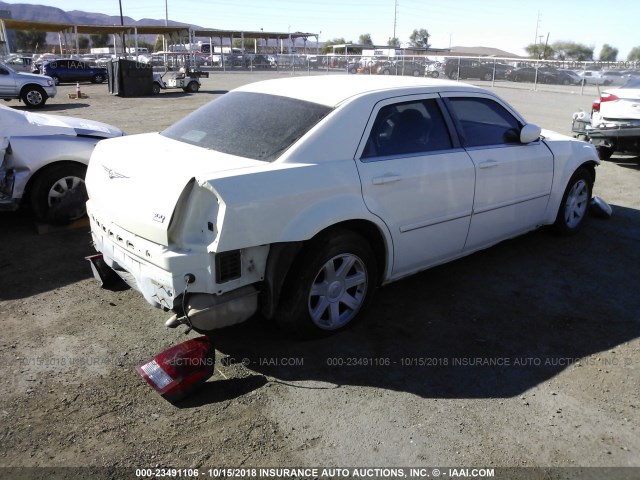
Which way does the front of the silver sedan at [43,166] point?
to the viewer's right

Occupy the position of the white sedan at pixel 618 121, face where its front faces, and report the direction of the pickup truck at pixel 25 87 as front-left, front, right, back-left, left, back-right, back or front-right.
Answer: left

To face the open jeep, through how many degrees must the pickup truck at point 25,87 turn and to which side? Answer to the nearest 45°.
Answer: approximately 45° to its left

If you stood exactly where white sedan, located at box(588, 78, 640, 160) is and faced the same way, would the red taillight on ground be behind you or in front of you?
behind

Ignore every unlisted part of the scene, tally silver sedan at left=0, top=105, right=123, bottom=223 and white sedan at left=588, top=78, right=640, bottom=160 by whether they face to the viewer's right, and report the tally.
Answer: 1

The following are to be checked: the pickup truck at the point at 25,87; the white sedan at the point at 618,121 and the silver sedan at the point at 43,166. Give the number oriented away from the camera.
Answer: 1

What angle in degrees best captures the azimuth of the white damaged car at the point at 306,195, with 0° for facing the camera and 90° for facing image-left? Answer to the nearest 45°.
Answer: approximately 225°

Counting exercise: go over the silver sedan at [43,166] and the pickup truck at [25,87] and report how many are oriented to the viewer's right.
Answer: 2

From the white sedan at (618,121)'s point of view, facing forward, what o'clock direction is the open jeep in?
The open jeep is roughly at 10 o'clock from the white sedan.

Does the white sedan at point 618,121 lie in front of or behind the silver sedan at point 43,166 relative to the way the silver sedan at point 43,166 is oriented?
in front

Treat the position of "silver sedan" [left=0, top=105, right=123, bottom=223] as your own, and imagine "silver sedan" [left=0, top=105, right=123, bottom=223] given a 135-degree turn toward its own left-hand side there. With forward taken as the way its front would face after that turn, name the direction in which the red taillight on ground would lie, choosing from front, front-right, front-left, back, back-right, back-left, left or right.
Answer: back-left

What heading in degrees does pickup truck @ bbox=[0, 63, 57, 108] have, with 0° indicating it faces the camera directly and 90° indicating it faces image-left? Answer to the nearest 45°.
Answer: approximately 270°

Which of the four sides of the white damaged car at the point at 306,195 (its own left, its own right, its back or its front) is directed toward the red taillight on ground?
back

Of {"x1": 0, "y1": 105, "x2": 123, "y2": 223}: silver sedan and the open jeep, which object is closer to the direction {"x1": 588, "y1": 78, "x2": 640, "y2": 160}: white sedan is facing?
the open jeep

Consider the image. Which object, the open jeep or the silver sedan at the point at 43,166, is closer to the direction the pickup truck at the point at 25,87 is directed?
the open jeep

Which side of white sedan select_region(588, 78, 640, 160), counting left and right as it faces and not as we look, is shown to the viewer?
back
